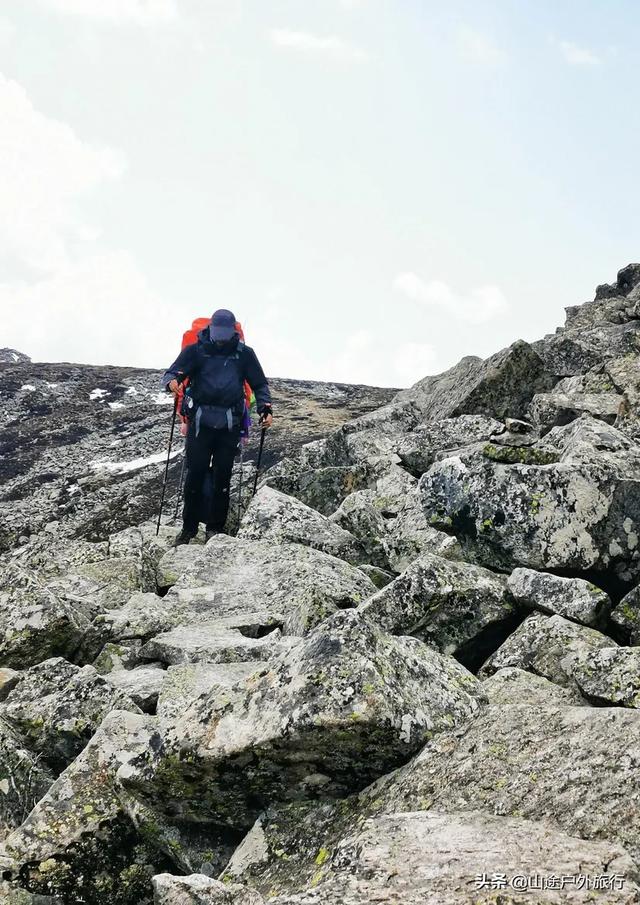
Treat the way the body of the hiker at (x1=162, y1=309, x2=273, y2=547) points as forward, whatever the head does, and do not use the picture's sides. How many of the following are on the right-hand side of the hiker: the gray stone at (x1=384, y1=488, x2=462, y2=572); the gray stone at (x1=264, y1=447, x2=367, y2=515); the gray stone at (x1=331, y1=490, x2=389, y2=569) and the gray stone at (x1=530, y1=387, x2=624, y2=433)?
0

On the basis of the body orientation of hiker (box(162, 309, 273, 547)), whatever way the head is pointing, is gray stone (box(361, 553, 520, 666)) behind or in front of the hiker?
in front

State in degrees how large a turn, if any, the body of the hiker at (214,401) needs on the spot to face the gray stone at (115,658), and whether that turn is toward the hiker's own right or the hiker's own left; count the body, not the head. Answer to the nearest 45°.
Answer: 0° — they already face it

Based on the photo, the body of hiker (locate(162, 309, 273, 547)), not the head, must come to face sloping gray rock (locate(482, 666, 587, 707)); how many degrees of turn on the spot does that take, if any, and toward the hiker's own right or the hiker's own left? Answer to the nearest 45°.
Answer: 0° — they already face it

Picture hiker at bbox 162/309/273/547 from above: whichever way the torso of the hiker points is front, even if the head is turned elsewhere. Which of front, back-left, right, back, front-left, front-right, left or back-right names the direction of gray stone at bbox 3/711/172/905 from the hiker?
front

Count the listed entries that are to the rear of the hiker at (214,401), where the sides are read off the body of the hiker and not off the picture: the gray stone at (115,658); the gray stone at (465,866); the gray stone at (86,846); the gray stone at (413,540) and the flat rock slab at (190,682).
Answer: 0

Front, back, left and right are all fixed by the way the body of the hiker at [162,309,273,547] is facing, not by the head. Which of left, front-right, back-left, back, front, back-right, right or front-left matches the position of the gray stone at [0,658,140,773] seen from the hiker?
front

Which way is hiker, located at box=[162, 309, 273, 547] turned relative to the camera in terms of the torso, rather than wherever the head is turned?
toward the camera

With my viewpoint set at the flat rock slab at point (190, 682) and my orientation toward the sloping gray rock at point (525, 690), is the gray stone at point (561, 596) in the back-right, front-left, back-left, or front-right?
front-left

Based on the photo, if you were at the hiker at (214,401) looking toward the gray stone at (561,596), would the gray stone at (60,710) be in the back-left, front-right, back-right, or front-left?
front-right

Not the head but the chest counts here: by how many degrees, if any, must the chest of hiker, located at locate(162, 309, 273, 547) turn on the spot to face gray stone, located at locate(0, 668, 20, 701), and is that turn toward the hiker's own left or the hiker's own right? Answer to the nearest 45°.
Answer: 0° — they already face it

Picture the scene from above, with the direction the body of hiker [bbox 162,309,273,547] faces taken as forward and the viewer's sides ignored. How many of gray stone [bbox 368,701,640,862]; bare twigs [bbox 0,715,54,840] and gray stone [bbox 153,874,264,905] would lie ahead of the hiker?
3

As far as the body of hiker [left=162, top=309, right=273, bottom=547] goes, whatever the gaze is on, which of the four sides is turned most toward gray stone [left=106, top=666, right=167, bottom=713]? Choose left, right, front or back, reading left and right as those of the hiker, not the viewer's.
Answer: front
